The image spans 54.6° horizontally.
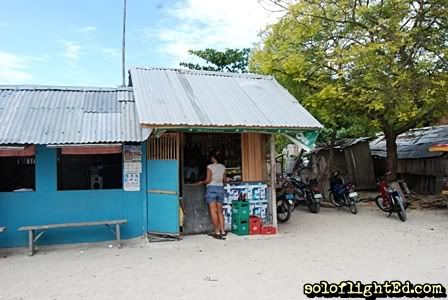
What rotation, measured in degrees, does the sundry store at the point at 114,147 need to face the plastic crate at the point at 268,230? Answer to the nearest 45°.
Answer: approximately 90° to its left

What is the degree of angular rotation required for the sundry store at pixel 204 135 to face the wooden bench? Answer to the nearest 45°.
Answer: approximately 45° to its right

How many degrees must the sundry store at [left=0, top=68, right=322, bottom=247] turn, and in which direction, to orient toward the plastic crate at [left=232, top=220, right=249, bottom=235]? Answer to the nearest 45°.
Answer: approximately 90° to its left

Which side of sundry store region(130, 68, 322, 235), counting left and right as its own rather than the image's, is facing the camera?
front

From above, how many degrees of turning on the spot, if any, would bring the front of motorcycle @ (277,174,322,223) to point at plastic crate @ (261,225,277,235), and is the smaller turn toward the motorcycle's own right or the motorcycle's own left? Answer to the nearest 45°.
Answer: approximately 45° to the motorcycle's own left

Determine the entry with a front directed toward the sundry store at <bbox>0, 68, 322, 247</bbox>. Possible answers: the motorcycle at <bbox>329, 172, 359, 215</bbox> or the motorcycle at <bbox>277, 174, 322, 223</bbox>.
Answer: the motorcycle at <bbox>277, 174, 322, 223</bbox>
